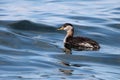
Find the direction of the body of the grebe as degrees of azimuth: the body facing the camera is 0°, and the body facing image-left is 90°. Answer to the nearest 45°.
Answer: approximately 90°
